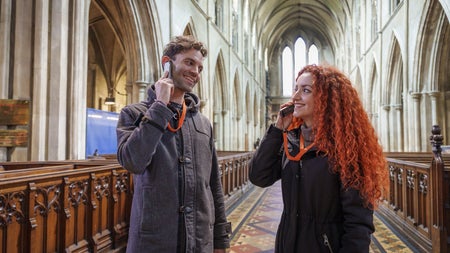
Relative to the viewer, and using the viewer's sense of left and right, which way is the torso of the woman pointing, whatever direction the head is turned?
facing the viewer and to the left of the viewer

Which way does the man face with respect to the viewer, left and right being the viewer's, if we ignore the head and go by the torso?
facing the viewer and to the right of the viewer

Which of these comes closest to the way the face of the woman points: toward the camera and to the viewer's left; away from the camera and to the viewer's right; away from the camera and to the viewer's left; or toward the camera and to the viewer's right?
toward the camera and to the viewer's left

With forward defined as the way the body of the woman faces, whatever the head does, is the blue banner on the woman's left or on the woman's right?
on the woman's right

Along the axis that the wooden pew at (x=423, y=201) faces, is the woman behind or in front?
in front

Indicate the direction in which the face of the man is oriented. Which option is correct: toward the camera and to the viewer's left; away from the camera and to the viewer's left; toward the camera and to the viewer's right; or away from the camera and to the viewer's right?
toward the camera and to the viewer's right
